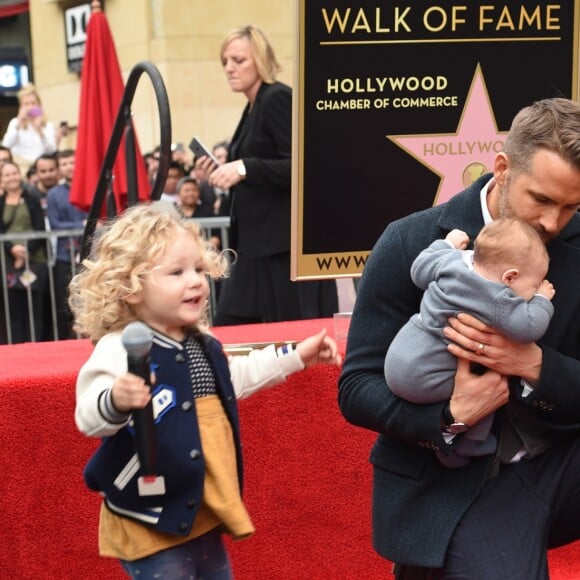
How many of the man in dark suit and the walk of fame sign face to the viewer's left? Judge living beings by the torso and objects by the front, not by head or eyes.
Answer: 0

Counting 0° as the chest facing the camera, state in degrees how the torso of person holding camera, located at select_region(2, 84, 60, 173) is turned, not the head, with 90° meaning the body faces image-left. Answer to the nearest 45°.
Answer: approximately 0°

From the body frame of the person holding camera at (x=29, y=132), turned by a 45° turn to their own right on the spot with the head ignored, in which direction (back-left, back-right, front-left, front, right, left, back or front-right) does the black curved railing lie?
front-left

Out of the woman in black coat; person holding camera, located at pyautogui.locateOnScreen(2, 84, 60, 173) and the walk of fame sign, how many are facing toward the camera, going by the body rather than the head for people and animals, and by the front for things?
2

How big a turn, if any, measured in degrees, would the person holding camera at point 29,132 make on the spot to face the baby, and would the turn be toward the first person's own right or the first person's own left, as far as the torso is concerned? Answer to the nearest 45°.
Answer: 0° — they already face them

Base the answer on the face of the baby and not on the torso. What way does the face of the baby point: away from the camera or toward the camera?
away from the camera

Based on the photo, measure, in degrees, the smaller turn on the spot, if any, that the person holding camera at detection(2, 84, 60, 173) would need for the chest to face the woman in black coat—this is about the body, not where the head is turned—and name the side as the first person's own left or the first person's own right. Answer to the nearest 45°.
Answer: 0° — they already face them

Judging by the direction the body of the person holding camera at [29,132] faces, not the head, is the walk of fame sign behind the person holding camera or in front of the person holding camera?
in front

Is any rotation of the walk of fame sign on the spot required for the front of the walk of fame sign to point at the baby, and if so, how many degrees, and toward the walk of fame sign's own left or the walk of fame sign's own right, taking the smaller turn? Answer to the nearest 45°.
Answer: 0° — it already faces them
